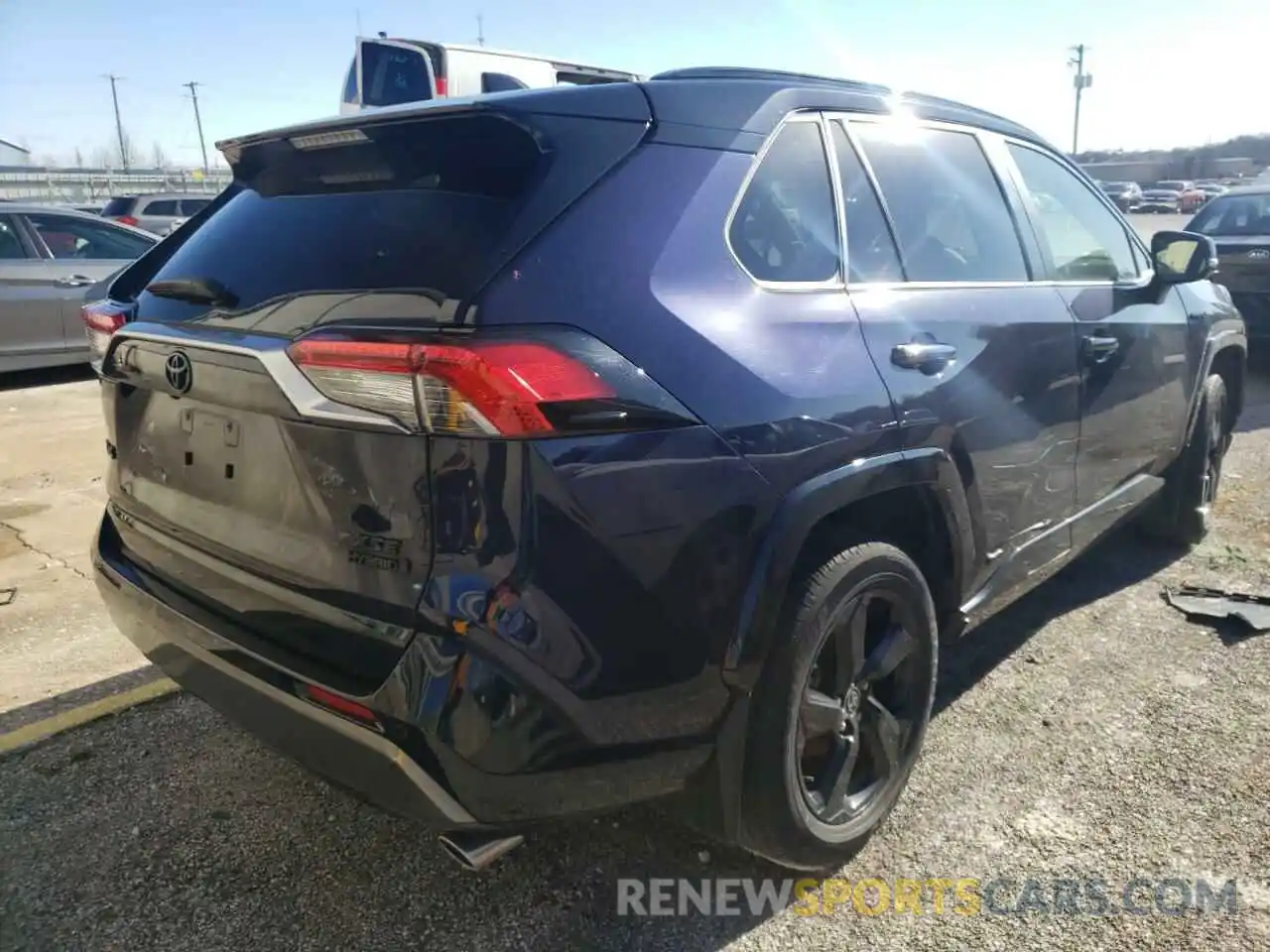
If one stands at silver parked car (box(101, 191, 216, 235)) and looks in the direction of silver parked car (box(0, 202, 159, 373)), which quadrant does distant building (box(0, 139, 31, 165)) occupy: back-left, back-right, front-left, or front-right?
back-right

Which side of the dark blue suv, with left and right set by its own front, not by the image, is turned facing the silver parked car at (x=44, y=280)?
left

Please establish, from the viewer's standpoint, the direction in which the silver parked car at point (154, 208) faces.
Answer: facing away from the viewer and to the right of the viewer

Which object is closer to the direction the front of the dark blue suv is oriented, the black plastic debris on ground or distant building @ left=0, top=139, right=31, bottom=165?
the black plastic debris on ground

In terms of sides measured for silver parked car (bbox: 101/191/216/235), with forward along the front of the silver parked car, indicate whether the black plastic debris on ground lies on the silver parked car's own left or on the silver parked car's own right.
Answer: on the silver parked car's own right

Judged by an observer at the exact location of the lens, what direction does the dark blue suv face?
facing away from the viewer and to the right of the viewer

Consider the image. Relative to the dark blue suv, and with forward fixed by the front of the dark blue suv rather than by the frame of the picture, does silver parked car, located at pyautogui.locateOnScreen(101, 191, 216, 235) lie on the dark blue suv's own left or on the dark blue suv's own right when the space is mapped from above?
on the dark blue suv's own left

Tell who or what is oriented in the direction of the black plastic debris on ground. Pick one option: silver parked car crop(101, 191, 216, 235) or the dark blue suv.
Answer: the dark blue suv
